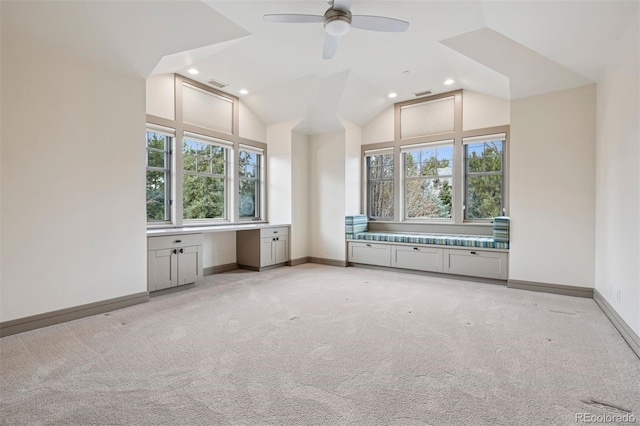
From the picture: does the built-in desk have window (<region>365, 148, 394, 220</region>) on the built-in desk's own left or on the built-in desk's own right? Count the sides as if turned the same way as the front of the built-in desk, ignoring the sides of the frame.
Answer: on the built-in desk's own left

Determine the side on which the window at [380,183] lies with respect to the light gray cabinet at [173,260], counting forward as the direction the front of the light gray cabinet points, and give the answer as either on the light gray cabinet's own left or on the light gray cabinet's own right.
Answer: on the light gray cabinet's own left

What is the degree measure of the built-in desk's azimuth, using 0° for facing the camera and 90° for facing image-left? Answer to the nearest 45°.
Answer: approximately 315°

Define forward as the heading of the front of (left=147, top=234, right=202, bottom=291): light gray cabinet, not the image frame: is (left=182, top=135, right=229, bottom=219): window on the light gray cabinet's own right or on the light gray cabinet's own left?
on the light gray cabinet's own left

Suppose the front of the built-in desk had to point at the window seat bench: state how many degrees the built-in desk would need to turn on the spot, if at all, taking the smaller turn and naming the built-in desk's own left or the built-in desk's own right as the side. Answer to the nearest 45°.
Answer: approximately 45° to the built-in desk's own left

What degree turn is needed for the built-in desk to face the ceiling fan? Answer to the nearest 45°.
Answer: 0° — it already faces it

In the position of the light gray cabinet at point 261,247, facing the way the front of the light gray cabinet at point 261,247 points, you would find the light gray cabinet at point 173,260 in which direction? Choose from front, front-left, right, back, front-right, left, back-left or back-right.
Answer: right

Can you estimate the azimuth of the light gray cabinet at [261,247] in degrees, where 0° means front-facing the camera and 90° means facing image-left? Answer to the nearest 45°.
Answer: approximately 315°

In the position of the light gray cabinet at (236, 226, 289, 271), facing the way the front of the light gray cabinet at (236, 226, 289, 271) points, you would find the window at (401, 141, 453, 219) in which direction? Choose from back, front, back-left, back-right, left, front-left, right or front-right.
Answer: front-left

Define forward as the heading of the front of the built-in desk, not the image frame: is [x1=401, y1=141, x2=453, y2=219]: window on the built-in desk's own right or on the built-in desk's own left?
on the built-in desk's own left

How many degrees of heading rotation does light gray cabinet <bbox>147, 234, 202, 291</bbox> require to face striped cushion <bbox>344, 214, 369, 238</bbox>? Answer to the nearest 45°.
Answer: approximately 45° to its left
